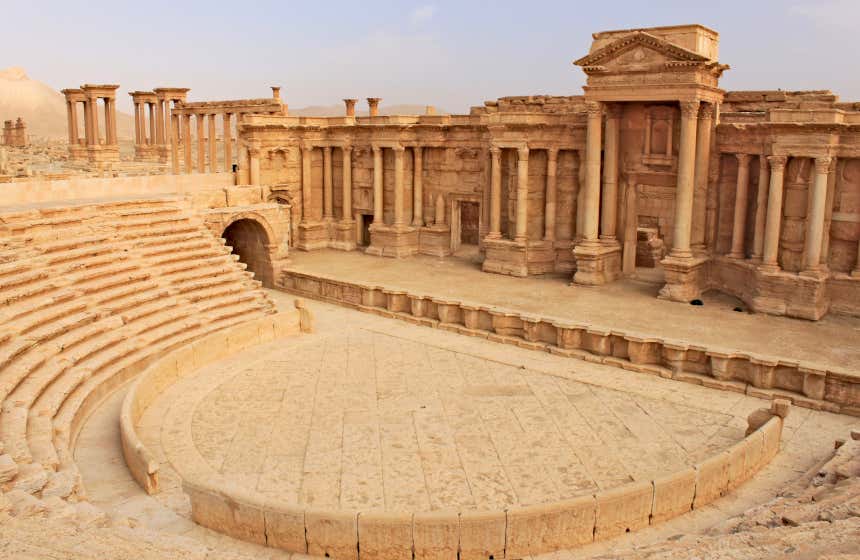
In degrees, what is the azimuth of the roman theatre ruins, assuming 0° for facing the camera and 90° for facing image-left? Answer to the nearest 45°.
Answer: approximately 45°

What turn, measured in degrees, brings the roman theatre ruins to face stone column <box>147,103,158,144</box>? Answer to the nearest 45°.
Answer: approximately 90° to its right
